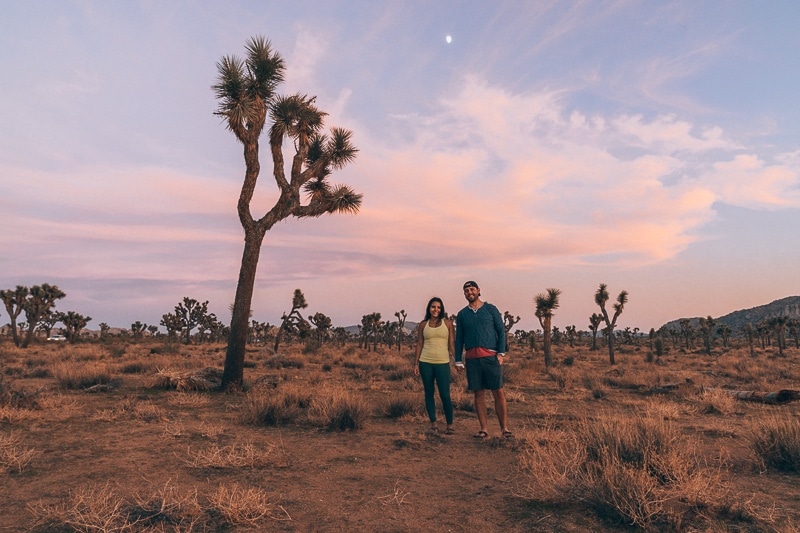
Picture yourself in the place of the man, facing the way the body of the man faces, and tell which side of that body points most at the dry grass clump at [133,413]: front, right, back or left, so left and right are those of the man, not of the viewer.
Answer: right

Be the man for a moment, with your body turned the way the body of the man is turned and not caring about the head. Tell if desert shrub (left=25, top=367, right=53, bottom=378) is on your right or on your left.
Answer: on your right

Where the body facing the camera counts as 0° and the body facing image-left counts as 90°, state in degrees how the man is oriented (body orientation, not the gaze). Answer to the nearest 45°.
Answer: approximately 0°

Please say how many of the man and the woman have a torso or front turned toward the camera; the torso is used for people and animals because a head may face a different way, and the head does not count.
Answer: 2

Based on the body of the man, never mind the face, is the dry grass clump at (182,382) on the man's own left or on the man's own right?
on the man's own right

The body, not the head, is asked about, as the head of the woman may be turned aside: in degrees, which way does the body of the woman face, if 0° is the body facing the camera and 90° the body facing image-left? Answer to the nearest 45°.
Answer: approximately 0°

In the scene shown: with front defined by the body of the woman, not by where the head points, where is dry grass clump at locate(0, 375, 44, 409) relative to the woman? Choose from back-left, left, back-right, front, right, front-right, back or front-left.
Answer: right

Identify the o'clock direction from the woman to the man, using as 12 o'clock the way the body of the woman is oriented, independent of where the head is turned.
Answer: The man is roughly at 10 o'clock from the woman.

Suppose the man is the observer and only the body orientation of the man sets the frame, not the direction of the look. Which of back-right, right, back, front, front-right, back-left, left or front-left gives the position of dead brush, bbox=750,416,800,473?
left

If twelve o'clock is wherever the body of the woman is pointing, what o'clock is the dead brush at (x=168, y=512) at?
The dead brush is roughly at 1 o'clock from the woman.

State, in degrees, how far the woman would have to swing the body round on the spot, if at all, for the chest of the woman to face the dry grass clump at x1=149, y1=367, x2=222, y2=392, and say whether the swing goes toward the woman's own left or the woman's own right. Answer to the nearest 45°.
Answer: approximately 135° to the woman's own right

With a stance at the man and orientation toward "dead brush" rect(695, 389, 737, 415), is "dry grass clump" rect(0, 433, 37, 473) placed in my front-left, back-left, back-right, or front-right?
back-left

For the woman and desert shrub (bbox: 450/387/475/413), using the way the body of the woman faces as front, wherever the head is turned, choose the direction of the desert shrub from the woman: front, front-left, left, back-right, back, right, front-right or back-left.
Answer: back

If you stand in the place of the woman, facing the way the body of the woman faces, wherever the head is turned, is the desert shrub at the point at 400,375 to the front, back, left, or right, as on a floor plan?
back
